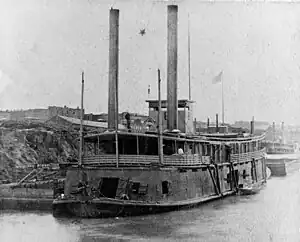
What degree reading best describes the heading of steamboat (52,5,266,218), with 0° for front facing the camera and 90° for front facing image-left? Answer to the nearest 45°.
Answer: approximately 45°

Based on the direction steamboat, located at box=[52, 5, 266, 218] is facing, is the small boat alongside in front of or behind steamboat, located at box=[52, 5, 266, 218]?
behind
